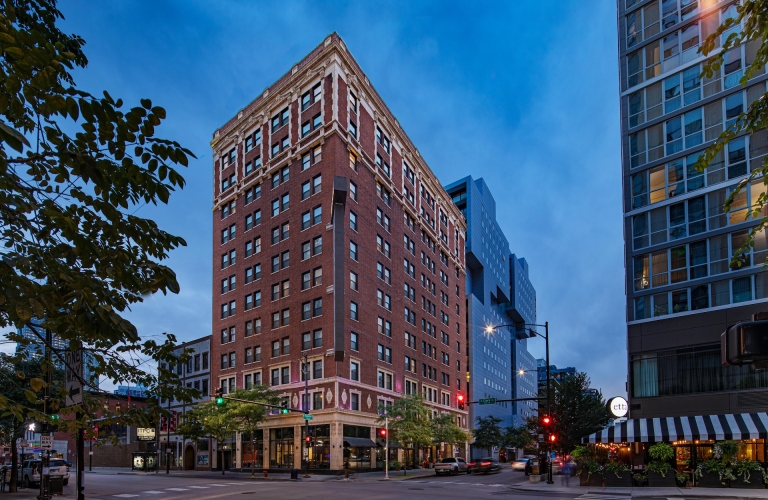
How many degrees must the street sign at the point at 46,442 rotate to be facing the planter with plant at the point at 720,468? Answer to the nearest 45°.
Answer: approximately 90° to its left

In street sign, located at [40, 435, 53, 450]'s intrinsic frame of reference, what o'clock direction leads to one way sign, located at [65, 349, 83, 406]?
The one way sign is roughly at 12 o'clock from the street sign.

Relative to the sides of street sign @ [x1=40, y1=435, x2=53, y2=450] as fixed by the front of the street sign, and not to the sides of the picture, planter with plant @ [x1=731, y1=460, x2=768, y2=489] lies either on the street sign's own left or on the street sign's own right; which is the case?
on the street sign's own left

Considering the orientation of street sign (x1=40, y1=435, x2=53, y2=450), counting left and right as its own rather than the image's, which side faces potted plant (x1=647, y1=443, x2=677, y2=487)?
left

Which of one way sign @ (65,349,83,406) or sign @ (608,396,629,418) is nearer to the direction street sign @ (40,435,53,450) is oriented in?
the one way sign

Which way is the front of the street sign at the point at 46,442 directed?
toward the camera

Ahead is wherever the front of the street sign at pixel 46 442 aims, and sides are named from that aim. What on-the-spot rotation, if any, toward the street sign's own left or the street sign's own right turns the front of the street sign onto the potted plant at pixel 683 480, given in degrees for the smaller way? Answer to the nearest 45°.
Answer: approximately 90° to the street sign's own left
